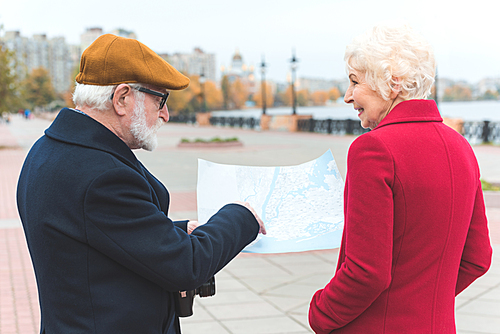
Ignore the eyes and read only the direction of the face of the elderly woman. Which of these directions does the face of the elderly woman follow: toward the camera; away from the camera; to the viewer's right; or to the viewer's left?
to the viewer's left

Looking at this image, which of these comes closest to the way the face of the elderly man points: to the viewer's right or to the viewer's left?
to the viewer's right

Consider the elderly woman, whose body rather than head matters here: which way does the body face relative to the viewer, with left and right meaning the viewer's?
facing away from the viewer and to the left of the viewer

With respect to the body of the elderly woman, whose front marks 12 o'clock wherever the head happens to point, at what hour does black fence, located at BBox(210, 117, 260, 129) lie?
The black fence is roughly at 1 o'clock from the elderly woman.

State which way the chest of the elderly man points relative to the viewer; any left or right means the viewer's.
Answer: facing away from the viewer and to the right of the viewer
